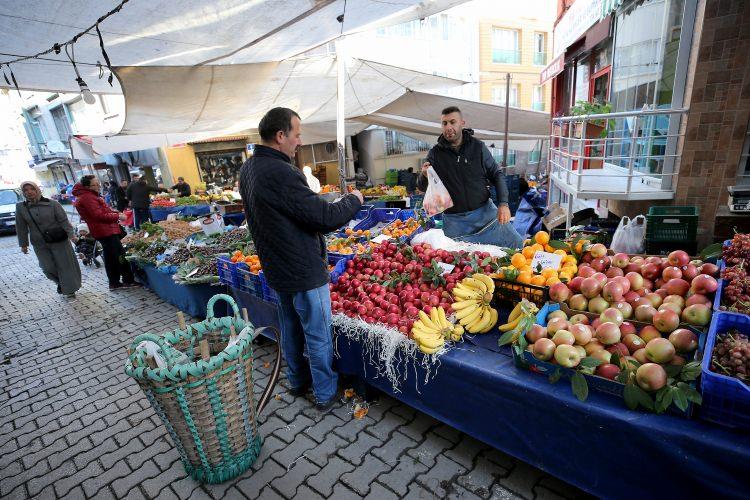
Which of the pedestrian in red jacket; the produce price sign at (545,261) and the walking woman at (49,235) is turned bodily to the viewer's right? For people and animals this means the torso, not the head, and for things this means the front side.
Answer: the pedestrian in red jacket

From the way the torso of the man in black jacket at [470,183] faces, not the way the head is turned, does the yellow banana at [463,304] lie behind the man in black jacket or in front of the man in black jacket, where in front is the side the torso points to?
in front

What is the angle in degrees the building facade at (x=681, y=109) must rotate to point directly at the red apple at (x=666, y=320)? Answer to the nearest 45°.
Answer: approximately 45° to its left

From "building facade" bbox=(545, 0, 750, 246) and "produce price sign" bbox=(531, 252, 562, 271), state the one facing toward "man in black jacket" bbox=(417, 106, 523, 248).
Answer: the building facade

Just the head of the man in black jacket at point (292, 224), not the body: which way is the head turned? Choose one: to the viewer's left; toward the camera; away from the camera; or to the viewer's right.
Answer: to the viewer's right

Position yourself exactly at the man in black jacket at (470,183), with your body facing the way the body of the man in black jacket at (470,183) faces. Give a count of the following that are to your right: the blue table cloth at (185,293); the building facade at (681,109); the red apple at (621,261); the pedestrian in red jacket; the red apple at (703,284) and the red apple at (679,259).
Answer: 2

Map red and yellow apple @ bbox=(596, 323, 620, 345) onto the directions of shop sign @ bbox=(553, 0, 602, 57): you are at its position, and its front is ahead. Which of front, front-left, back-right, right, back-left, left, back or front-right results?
front-left

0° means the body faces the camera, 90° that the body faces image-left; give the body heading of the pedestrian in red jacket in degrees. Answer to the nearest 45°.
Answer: approximately 270°

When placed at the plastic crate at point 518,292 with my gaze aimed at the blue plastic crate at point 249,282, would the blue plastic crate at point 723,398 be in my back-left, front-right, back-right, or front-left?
back-left

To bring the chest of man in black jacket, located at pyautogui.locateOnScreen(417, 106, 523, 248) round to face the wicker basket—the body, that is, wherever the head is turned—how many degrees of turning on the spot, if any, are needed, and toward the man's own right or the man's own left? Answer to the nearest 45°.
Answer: approximately 45° to the man's own right

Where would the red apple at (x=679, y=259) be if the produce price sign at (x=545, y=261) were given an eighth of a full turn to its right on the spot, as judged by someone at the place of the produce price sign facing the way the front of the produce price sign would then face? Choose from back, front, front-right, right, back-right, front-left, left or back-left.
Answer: back-left

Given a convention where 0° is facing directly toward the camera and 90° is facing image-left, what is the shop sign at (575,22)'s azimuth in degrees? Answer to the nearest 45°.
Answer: approximately 45°

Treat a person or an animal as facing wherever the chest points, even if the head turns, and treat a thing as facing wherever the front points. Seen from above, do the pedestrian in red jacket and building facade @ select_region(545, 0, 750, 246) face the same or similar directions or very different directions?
very different directions

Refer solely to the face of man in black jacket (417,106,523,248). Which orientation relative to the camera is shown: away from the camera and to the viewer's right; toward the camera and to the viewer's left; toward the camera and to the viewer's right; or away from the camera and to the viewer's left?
toward the camera and to the viewer's left
